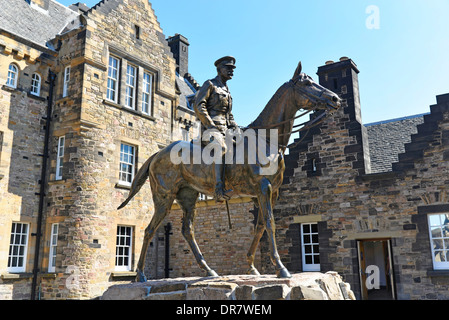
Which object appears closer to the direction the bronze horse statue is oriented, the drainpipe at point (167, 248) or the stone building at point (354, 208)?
the stone building

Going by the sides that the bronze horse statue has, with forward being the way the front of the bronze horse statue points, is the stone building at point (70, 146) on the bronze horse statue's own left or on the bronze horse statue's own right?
on the bronze horse statue's own left

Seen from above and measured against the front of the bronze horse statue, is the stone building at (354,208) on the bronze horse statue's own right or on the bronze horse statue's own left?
on the bronze horse statue's own left

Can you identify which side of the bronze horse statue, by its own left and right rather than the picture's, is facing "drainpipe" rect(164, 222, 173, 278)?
left

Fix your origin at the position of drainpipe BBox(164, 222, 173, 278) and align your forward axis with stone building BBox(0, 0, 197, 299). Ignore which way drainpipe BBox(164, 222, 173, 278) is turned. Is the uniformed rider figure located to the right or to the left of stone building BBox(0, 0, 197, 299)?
left

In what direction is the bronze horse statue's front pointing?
to the viewer's right
